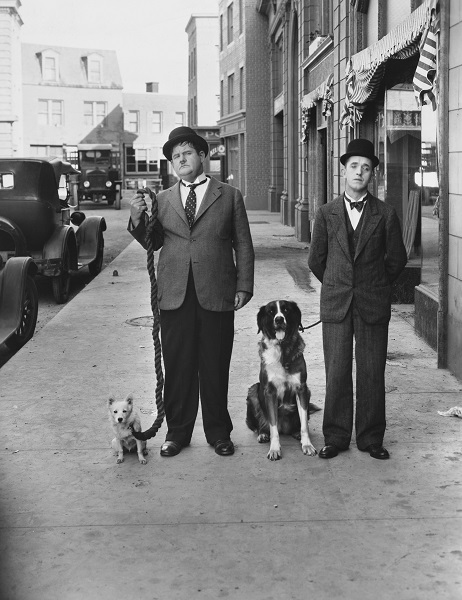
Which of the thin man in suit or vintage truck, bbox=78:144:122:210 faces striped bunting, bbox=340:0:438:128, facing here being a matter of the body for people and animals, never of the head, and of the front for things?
the vintage truck

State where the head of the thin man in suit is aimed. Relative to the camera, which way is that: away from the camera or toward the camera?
toward the camera

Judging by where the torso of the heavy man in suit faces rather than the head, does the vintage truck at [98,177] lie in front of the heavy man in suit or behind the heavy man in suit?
behind

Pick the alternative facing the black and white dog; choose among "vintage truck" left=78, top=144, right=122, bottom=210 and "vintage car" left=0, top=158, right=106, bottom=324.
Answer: "vintage truck" left=78, top=144, right=122, bottom=210

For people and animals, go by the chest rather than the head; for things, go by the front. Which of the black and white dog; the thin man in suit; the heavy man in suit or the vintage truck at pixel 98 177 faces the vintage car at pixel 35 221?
the vintage truck at pixel 98 177

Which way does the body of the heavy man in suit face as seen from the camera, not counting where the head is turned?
toward the camera

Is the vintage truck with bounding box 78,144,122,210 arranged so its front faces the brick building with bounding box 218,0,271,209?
no

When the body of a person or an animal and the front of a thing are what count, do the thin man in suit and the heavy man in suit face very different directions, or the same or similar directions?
same or similar directions

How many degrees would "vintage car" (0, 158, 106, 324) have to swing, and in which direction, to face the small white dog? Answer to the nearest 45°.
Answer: approximately 135° to its right

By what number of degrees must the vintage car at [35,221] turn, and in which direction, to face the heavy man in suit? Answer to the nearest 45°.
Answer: approximately 135° to its right

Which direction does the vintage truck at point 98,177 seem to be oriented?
toward the camera

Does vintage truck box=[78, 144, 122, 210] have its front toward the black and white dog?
yes

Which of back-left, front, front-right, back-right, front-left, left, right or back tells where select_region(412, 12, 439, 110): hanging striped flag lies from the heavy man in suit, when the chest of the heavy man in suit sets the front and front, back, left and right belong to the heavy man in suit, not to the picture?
back-left

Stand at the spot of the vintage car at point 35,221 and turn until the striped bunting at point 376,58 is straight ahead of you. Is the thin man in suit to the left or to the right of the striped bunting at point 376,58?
right

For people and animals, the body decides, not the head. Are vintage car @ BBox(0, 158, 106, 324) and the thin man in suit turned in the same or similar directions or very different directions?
very different directions

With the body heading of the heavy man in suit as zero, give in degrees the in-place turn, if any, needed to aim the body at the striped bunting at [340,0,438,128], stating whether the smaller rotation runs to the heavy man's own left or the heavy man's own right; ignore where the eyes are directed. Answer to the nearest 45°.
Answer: approximately 180°

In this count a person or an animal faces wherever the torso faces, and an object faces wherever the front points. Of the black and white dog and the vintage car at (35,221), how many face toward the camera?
1

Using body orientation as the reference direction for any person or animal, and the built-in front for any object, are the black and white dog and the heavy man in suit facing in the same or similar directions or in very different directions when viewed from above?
same or similar directions

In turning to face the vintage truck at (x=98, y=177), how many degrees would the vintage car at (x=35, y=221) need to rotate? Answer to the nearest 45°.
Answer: approximately 45° to its left

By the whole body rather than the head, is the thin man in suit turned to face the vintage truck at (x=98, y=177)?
no
